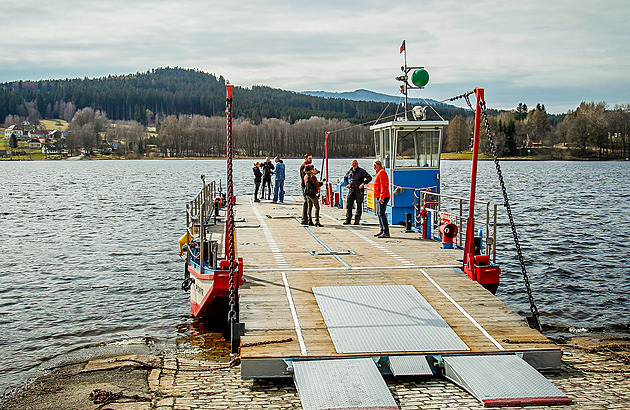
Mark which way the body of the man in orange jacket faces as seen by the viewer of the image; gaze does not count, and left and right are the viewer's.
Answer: facing to the left of the viewer

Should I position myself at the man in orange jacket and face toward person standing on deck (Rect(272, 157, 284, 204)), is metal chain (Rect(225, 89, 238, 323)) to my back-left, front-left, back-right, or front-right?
back-left

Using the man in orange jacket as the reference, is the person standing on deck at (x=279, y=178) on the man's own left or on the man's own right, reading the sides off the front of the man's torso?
on the man's own right
